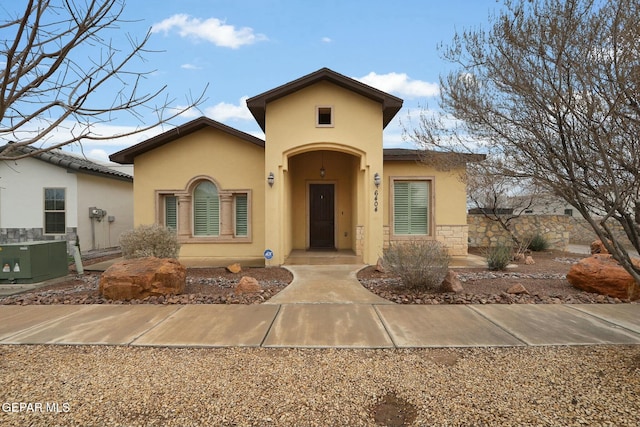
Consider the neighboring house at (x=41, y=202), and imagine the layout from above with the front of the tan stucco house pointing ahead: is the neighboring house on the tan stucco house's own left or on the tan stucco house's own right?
on the tan stucco house's own right

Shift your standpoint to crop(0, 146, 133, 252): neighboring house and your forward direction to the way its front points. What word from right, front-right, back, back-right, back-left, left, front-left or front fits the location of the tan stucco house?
front-left

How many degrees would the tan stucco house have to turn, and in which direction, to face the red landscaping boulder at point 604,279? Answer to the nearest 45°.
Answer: approximately 45° to its left

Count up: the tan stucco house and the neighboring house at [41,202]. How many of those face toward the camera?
2

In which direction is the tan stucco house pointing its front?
toward the camera

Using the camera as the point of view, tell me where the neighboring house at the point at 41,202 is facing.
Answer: facing the viewer

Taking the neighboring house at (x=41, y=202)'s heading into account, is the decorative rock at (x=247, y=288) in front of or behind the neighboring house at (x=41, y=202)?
in front
